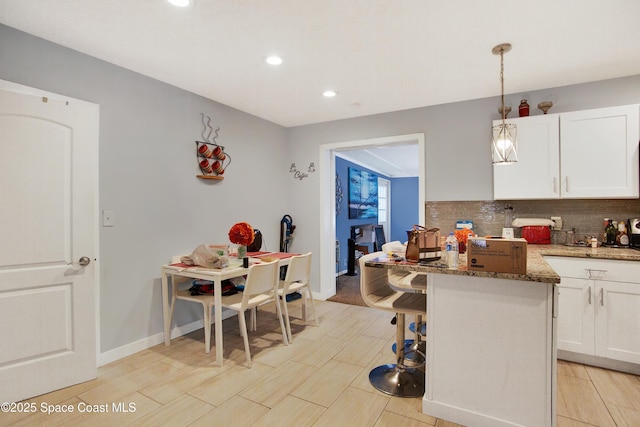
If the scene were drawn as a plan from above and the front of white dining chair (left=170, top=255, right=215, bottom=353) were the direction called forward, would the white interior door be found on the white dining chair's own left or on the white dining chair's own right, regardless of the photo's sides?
on the white dining chair's own right

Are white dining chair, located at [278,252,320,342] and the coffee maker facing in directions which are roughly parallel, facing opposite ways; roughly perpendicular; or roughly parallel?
roughly perpendicular

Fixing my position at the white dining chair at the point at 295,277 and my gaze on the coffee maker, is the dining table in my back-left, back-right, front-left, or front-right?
back-right

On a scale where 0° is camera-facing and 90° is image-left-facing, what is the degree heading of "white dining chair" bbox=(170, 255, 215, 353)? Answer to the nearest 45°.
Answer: approximately 315°

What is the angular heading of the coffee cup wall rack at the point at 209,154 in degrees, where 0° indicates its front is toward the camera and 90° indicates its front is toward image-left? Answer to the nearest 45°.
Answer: approximately 315°

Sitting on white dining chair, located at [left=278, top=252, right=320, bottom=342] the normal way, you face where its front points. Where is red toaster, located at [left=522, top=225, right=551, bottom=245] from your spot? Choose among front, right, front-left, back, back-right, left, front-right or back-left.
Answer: back-right

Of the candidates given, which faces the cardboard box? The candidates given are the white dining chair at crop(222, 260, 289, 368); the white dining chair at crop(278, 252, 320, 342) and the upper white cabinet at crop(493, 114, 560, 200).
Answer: the upper white cabinet

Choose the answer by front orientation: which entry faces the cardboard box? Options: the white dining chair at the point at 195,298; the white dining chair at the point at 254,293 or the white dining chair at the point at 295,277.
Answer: the white dining chair at the point at 195,298
